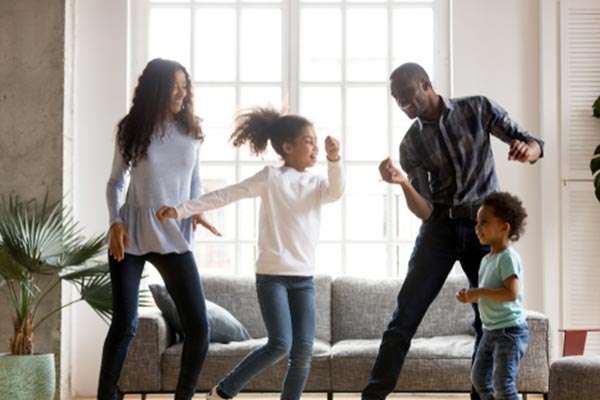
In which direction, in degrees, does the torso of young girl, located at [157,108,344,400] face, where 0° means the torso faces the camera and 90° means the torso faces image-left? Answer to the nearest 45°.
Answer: approximately 315°

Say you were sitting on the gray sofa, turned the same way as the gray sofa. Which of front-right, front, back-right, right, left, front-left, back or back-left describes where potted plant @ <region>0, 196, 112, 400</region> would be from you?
right

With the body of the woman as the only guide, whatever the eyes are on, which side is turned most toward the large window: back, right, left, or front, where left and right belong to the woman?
left

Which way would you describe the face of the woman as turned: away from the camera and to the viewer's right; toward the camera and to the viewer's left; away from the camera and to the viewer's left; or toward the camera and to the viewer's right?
toward the camera and to the viewer's right

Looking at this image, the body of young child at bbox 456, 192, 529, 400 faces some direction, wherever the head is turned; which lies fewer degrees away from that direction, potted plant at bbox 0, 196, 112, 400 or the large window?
the potted plant

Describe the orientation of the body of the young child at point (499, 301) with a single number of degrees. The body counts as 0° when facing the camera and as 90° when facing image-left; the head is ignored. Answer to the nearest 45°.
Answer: approximately 45°

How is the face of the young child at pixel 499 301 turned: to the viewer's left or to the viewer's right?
to the viewer's left
